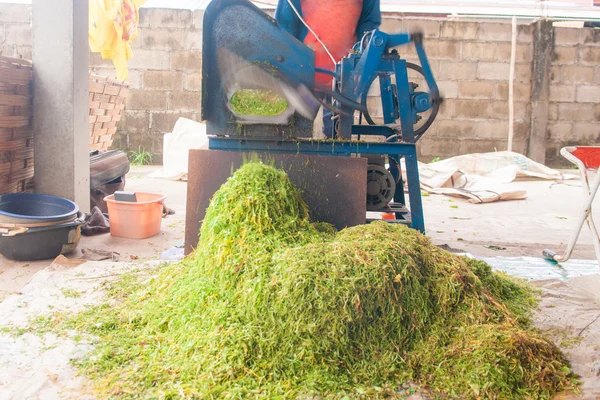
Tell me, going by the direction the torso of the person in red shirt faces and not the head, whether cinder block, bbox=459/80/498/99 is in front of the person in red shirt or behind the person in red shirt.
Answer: behind

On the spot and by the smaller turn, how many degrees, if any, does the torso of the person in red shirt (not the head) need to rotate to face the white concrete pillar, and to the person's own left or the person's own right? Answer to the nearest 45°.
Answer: approximately 90° to the person's own right

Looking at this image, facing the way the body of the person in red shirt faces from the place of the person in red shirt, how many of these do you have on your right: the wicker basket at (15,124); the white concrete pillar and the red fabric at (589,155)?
2

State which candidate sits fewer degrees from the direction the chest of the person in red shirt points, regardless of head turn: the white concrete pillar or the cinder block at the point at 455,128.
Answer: the white concrete pillar

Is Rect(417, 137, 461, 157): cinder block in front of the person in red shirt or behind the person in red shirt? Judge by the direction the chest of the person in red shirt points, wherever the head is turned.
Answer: behind

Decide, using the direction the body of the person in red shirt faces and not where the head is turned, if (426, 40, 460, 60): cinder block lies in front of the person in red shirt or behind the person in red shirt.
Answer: behind

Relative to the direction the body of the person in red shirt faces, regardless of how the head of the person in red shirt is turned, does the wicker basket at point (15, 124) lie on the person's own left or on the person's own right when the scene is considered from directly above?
on the person's own right

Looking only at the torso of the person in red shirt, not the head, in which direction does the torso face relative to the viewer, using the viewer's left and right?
facing the viewer

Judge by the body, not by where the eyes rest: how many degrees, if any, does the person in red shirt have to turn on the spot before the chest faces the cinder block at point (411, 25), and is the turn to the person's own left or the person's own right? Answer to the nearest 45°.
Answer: approximately 180°

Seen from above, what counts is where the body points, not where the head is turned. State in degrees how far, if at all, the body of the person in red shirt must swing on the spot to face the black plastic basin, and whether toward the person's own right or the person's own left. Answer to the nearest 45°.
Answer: approximately 45° to the person's own right

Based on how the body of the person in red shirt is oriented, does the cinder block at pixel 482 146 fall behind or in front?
behind

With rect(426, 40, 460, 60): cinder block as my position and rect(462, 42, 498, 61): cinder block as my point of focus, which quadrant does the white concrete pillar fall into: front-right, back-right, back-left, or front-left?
back-right

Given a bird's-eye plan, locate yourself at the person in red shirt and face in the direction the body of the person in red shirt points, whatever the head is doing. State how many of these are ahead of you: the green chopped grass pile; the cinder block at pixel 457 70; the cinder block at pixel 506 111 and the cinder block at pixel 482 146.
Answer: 1

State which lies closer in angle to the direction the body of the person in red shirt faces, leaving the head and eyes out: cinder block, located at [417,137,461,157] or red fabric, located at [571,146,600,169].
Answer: the red fabric
